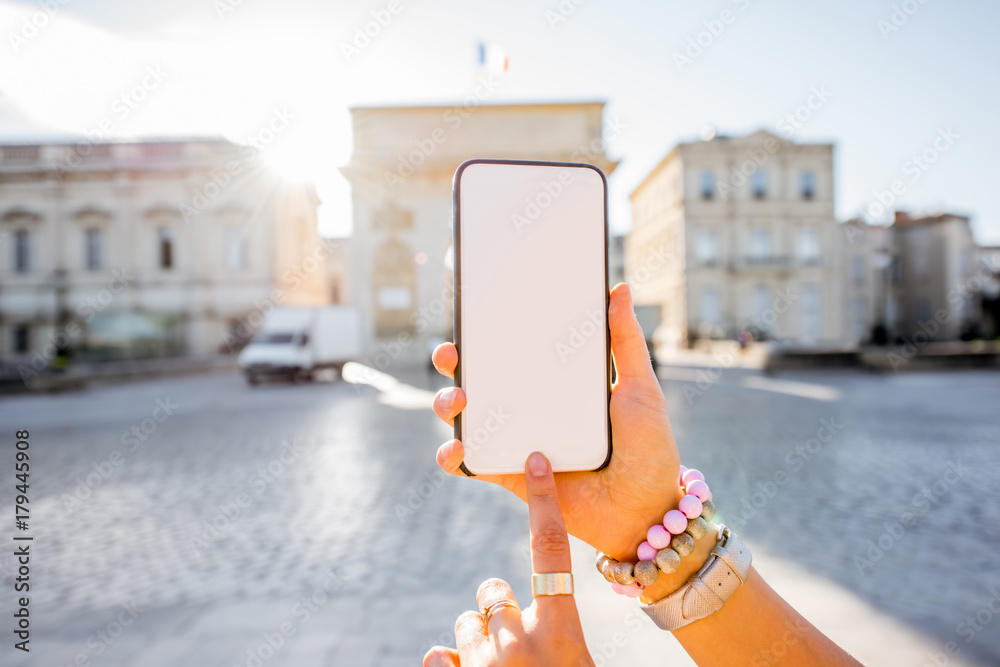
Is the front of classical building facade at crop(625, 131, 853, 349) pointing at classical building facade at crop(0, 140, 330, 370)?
no

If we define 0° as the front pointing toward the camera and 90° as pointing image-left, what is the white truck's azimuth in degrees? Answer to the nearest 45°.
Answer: approximately 45°

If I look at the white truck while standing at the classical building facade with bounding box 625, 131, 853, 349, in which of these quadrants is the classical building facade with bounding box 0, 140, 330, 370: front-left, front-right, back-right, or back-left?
front-right

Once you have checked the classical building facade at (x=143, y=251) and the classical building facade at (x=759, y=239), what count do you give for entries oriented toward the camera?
2

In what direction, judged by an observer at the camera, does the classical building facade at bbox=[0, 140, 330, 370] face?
facing the viewer

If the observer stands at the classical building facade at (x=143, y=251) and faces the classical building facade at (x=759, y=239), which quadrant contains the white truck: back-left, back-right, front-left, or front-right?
front-right

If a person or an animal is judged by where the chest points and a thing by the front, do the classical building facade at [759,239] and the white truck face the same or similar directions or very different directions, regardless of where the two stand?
same or similar directions

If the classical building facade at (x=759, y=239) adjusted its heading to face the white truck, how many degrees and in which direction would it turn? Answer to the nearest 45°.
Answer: approximately 45° to its right
